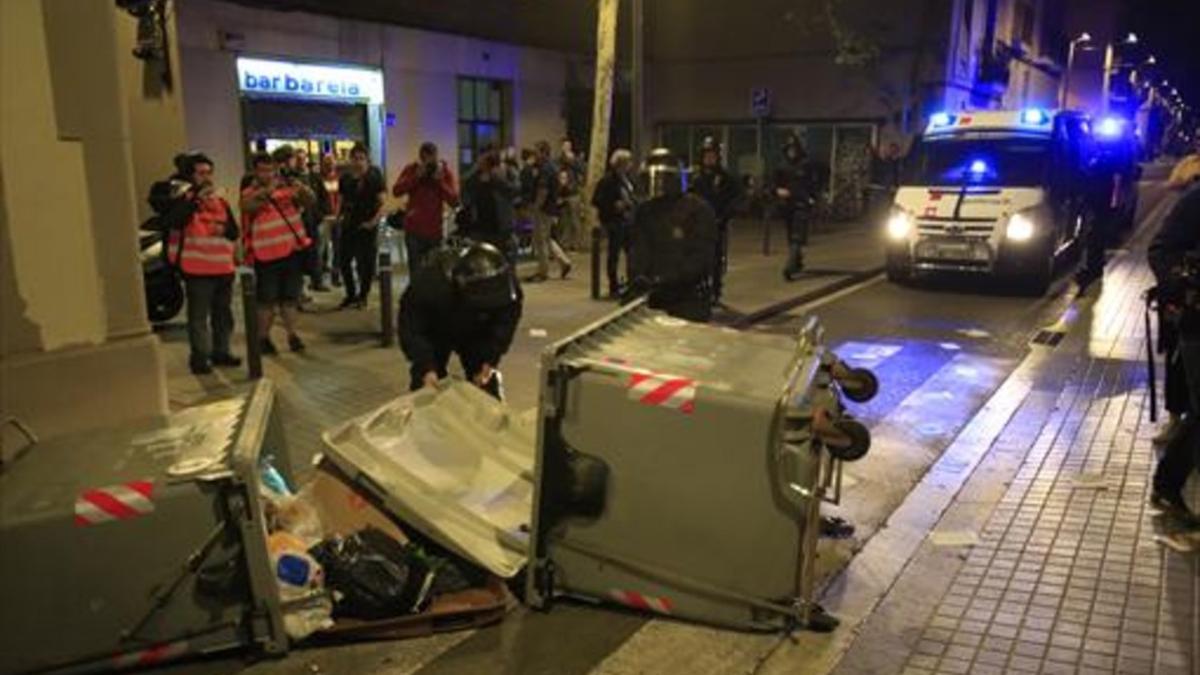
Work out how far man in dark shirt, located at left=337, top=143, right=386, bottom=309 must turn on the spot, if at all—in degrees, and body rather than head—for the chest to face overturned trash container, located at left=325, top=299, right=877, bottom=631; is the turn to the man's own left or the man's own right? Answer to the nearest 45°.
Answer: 0° — they already face it

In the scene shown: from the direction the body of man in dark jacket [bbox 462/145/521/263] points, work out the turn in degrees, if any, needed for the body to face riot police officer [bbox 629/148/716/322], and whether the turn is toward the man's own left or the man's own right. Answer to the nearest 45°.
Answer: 0° — they already face them

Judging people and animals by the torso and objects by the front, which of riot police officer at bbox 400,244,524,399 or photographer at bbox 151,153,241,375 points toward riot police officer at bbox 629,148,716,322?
the photographer

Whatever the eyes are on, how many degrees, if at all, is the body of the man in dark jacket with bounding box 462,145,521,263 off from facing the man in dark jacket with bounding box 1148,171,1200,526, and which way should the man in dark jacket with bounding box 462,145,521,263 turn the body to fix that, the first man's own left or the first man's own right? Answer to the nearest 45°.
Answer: approximately 45° to the first man's own left

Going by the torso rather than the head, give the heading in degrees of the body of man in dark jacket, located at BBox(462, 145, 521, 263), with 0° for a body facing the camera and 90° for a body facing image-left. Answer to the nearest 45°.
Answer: approximately 0°

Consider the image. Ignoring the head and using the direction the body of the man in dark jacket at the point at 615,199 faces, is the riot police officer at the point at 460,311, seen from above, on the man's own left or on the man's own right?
on the man's own right

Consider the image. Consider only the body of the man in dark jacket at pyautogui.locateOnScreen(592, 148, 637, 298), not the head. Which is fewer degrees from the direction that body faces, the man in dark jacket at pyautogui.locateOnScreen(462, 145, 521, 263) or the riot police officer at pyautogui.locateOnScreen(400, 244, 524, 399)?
the riot police officer

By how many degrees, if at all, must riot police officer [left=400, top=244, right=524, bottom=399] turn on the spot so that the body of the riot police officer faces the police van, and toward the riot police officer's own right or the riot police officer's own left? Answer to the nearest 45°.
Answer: approximately 135° to the riot police officer's own left

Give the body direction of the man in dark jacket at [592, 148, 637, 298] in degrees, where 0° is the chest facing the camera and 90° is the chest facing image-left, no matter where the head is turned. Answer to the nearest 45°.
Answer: approximately 315°

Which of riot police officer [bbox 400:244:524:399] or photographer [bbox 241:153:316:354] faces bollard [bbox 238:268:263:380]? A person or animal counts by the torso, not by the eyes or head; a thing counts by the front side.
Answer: the photographer

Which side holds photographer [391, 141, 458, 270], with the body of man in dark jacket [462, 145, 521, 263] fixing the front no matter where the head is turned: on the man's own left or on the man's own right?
on the man's own right
